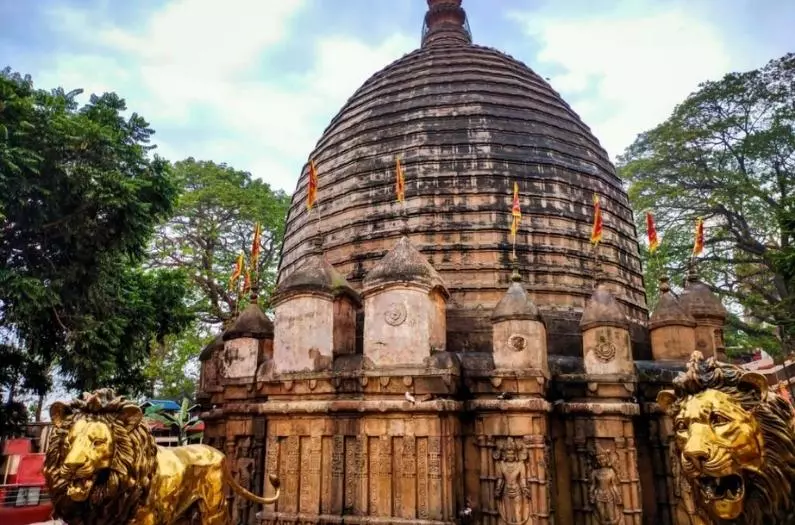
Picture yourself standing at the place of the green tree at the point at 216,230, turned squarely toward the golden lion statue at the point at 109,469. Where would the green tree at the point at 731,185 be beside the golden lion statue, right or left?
left

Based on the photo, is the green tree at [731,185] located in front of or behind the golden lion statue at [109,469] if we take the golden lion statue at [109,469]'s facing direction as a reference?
behind

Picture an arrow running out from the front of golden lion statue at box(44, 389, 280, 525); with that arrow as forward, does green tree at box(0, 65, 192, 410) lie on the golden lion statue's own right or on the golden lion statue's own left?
on the golden lion statue's own right

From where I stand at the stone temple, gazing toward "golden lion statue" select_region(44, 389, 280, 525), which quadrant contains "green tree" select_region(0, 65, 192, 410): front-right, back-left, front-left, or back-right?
front-right

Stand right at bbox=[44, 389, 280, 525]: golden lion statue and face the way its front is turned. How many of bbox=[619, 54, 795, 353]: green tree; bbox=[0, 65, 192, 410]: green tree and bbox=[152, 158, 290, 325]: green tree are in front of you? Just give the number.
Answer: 0

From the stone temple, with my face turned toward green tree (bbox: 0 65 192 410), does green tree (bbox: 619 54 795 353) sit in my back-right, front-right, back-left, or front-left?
back-right

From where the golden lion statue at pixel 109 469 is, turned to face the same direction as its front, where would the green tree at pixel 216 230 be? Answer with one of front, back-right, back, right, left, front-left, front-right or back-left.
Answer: back-right

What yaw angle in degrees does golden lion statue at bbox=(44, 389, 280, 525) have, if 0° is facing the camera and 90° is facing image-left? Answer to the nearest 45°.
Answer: approximately 45°

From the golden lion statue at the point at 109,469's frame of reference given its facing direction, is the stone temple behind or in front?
behind
